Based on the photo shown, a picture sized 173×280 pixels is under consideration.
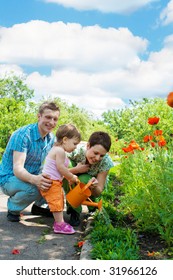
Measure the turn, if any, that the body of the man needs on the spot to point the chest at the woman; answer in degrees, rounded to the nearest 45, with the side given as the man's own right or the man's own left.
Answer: approximately 45° to the man's own left

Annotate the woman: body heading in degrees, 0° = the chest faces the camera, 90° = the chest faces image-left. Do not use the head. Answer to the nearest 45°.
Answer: approximately 0°

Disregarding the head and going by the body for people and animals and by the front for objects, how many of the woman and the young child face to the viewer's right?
1

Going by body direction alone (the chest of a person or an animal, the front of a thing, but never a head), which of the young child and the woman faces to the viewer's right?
the young child

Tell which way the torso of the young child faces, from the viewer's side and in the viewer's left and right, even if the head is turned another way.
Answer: facing to the right of the viewer

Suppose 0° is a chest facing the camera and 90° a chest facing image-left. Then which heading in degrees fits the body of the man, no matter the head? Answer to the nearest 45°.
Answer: approximately 315°

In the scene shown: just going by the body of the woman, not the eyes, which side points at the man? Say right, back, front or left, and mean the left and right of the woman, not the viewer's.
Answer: right
